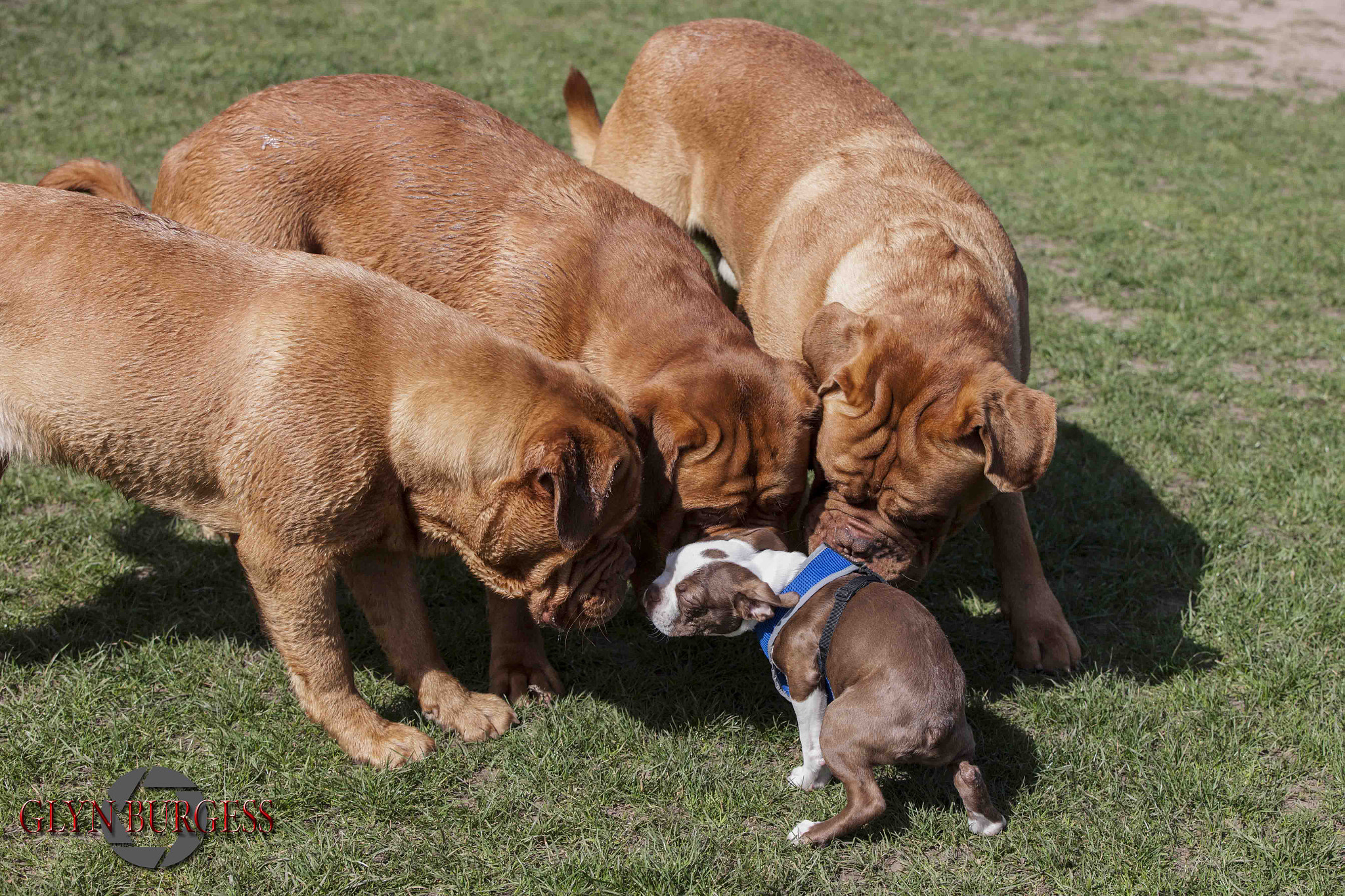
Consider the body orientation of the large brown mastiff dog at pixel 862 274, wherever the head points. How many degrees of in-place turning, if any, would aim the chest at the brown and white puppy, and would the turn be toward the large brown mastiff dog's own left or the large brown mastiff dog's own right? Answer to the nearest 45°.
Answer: approximately 45° to the large brown mastiff dog's own right

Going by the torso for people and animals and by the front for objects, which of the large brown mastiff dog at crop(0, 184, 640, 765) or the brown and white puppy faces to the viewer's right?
the large brown mastiff dog

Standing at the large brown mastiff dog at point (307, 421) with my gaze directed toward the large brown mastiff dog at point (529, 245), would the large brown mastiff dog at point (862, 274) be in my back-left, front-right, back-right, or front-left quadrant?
front-right

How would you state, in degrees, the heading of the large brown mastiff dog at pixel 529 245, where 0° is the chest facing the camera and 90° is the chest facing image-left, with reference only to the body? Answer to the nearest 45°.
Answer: approximately 315°

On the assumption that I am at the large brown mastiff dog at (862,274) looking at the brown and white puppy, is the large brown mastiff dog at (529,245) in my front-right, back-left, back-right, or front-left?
front-right

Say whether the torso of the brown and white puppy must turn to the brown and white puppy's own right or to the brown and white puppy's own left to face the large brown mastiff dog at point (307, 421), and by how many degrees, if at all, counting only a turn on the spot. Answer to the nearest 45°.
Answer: approximately 45° to the brown and white puppy's own left

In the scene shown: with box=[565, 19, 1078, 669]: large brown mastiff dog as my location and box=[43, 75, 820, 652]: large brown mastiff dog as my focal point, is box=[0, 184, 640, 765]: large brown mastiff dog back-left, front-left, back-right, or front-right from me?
front-left

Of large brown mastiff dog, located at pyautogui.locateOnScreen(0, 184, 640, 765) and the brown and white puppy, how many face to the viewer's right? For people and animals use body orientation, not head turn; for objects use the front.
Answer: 1

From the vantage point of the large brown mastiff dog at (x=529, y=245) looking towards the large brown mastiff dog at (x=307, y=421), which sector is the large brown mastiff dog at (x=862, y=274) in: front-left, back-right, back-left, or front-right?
back-left

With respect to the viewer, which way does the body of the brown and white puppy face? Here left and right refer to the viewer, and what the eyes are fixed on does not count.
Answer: facing away from the viewer and to the left of the viewer

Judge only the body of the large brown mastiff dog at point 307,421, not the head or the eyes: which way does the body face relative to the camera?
to the viewer's right

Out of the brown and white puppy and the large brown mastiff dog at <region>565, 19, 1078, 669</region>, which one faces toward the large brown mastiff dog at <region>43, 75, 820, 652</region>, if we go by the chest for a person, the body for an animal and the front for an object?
the brown and white puppy

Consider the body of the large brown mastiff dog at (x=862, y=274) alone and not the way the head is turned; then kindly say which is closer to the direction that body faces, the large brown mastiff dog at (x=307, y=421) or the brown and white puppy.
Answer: the brown and white puppy

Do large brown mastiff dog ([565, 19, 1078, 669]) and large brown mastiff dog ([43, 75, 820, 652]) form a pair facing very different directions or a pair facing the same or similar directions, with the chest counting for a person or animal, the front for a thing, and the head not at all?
same or similar directions

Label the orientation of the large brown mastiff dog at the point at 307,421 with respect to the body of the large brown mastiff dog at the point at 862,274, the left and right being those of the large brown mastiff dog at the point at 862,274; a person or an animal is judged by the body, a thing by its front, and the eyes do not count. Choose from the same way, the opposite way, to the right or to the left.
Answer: to the left
